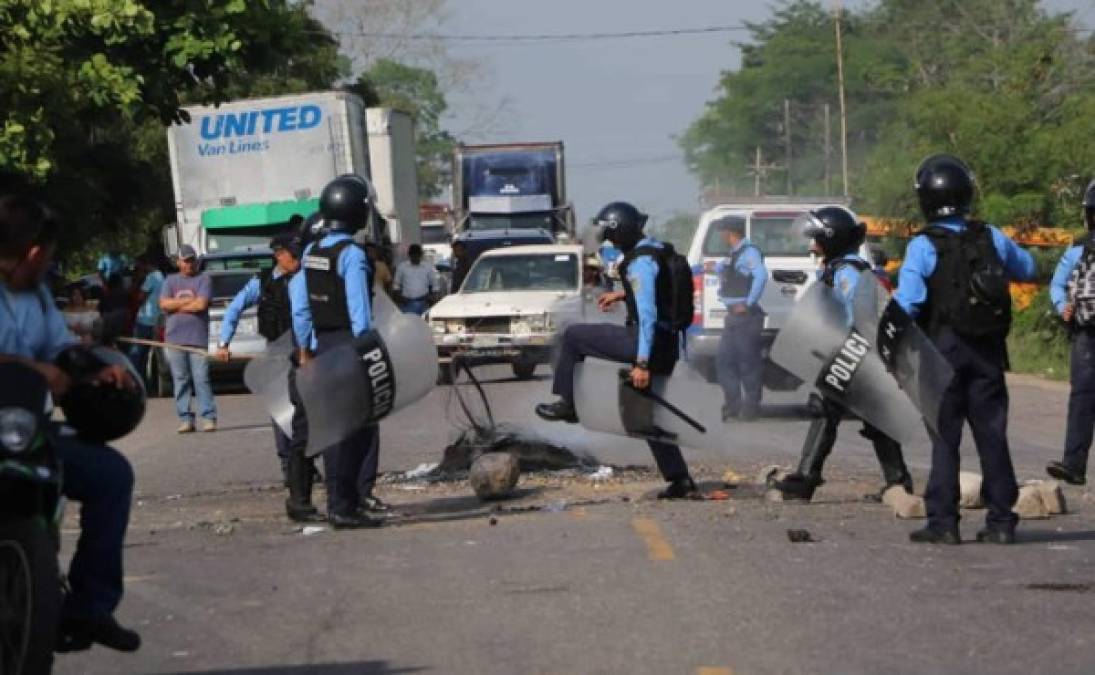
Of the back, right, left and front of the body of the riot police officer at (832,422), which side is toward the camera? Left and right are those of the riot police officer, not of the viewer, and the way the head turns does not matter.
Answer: left

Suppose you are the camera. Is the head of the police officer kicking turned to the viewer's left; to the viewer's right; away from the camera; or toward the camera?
to the viewer's left

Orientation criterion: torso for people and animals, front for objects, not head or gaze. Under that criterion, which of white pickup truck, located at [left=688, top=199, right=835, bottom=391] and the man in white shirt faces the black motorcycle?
the man in white shirt

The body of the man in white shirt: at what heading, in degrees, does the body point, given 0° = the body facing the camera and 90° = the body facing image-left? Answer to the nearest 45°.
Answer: approximately 0°

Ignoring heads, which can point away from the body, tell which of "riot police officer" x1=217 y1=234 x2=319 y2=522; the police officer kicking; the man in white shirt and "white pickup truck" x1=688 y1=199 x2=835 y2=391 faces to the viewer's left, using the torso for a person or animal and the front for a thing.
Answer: the police officer kicking

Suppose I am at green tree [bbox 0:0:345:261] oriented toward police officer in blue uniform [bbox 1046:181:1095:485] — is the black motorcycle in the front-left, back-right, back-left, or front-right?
front-right

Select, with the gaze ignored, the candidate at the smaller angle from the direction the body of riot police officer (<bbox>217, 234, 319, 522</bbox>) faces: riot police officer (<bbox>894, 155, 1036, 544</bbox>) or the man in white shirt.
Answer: the riot police officer

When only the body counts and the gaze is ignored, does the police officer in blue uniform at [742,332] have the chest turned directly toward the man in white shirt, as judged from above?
no

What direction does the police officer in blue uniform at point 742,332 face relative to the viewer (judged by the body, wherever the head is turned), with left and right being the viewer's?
facing the viewer and to the left of the viewer

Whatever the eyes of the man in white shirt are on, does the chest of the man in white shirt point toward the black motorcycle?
yes

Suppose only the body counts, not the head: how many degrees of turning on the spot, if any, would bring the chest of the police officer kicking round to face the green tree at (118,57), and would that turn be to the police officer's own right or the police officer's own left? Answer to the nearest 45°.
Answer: approximately 45° to the police officer's own right

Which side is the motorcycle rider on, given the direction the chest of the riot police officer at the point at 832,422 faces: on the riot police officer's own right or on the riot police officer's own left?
on the riot police officer's own left
